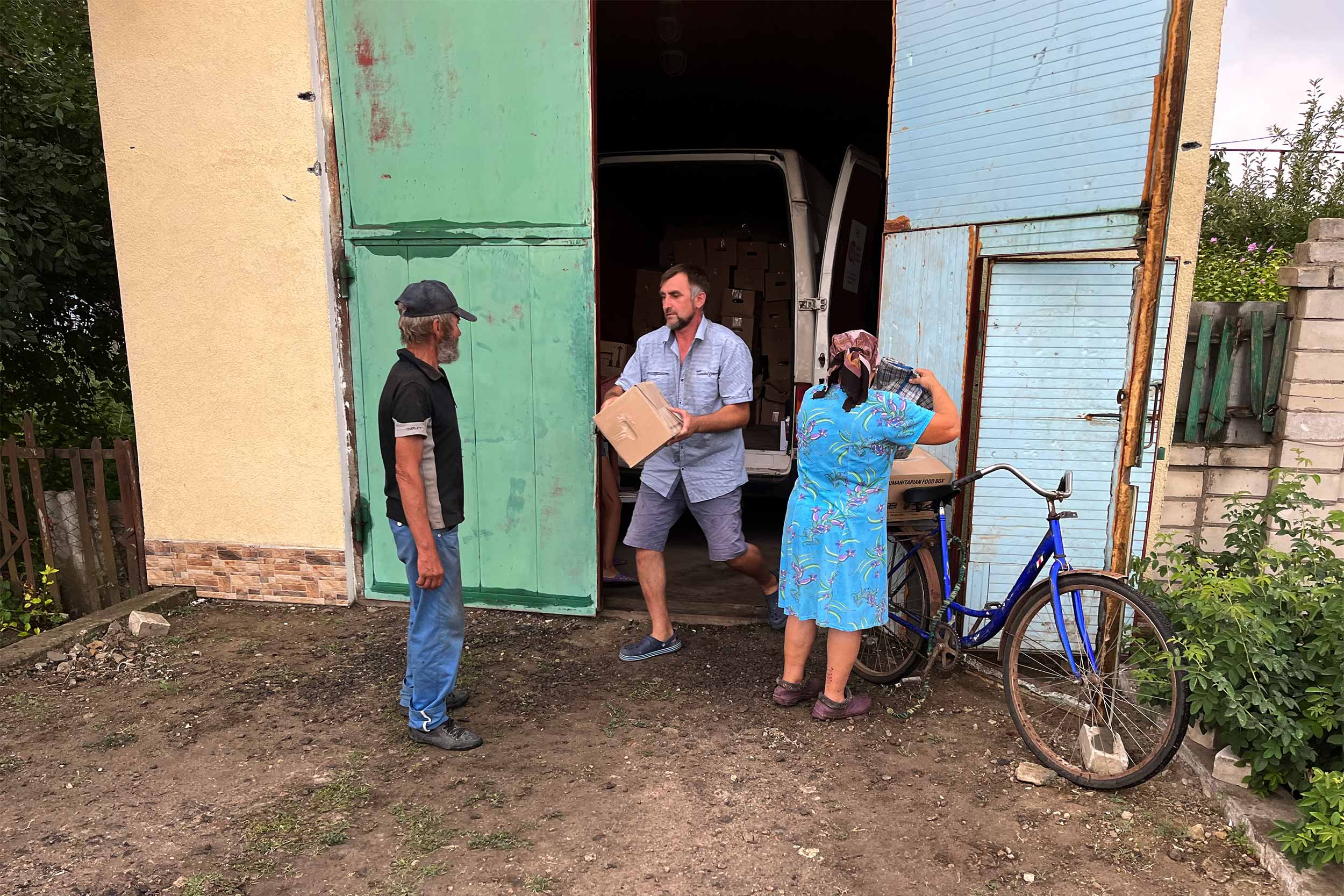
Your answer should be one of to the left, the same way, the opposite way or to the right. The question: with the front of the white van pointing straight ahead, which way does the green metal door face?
the opposite way

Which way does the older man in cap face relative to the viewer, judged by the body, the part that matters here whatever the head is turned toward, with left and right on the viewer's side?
facing to the right of the viewer

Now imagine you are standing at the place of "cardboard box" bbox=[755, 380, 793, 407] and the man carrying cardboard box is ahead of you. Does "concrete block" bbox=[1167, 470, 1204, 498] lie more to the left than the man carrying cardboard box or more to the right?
left

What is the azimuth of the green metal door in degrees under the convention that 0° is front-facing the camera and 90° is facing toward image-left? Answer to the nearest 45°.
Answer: approximately 0°

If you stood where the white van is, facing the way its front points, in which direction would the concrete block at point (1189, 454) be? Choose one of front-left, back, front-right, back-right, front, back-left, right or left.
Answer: back-right

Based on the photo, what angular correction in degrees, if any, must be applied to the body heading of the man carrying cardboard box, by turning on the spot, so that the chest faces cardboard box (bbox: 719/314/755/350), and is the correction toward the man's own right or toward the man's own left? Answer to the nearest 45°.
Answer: approximately 135° to the man's own right

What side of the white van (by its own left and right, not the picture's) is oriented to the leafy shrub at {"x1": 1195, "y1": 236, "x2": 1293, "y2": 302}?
right

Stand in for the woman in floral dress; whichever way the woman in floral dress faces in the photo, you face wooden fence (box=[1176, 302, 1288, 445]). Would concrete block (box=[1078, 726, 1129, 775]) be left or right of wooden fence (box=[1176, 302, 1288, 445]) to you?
right

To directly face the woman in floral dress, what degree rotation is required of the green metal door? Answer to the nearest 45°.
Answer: approximately 45° to its left

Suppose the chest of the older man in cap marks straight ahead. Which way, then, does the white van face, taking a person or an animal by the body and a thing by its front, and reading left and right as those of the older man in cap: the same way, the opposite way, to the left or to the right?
to the left

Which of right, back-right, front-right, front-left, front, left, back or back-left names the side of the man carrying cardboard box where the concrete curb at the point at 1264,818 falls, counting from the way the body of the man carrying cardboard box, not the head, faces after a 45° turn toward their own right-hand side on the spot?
back-left

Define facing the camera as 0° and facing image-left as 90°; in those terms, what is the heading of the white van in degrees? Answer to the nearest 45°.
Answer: approximately 180°
